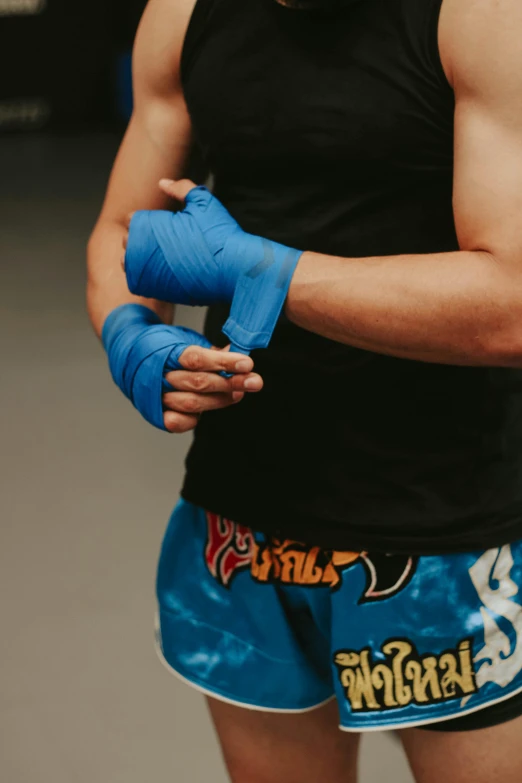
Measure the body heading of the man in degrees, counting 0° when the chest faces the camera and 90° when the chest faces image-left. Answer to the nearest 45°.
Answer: approximately 45°
